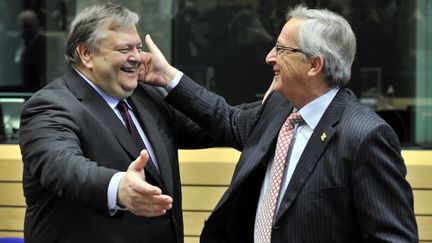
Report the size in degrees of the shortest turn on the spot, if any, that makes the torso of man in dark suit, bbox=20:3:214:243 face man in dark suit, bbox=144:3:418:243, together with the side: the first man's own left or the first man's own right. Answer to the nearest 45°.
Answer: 0° — they already face them

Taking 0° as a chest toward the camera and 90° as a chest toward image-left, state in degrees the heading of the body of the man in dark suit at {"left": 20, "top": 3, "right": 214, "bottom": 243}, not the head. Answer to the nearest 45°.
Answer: approximately 315°

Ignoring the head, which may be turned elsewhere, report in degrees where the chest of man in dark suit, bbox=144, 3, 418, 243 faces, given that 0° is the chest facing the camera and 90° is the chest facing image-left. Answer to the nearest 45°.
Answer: approximately 45°

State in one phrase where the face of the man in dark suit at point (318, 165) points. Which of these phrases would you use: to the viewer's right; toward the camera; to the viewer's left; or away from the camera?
to the viewer's left

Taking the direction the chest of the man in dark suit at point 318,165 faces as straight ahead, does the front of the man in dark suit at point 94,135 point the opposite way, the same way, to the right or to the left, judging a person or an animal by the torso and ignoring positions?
to the left
